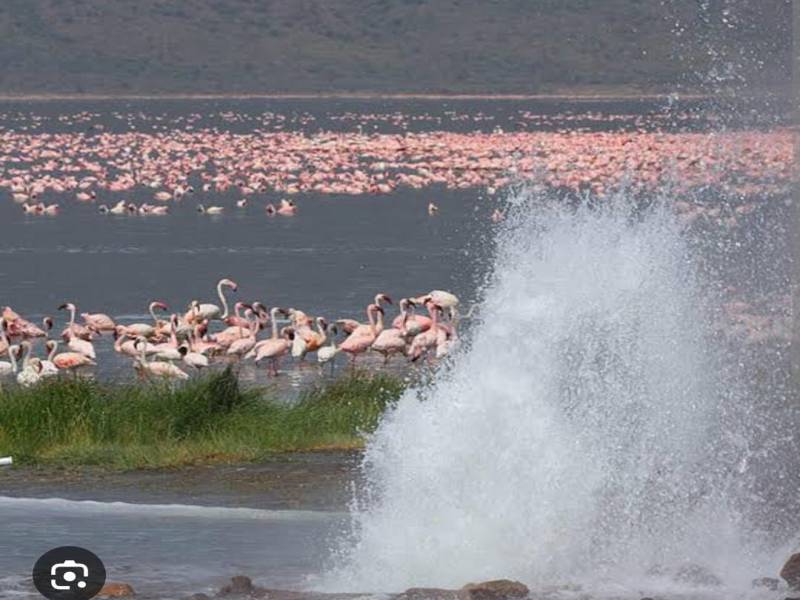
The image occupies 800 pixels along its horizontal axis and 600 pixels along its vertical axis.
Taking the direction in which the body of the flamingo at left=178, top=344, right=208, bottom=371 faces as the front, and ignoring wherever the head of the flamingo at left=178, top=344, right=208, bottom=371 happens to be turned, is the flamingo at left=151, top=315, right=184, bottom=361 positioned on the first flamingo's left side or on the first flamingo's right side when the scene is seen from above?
on the first flamingo's right side

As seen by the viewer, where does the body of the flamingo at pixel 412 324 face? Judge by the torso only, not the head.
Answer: to the viewer's left

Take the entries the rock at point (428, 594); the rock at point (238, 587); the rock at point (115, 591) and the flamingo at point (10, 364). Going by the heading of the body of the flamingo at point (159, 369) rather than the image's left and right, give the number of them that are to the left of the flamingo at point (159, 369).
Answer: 3

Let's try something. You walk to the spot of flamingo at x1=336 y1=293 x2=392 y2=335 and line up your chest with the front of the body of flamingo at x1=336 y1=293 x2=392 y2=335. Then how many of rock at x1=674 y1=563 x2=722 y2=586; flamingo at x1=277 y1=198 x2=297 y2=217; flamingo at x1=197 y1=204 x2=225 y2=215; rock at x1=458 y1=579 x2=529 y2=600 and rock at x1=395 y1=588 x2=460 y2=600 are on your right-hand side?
3
